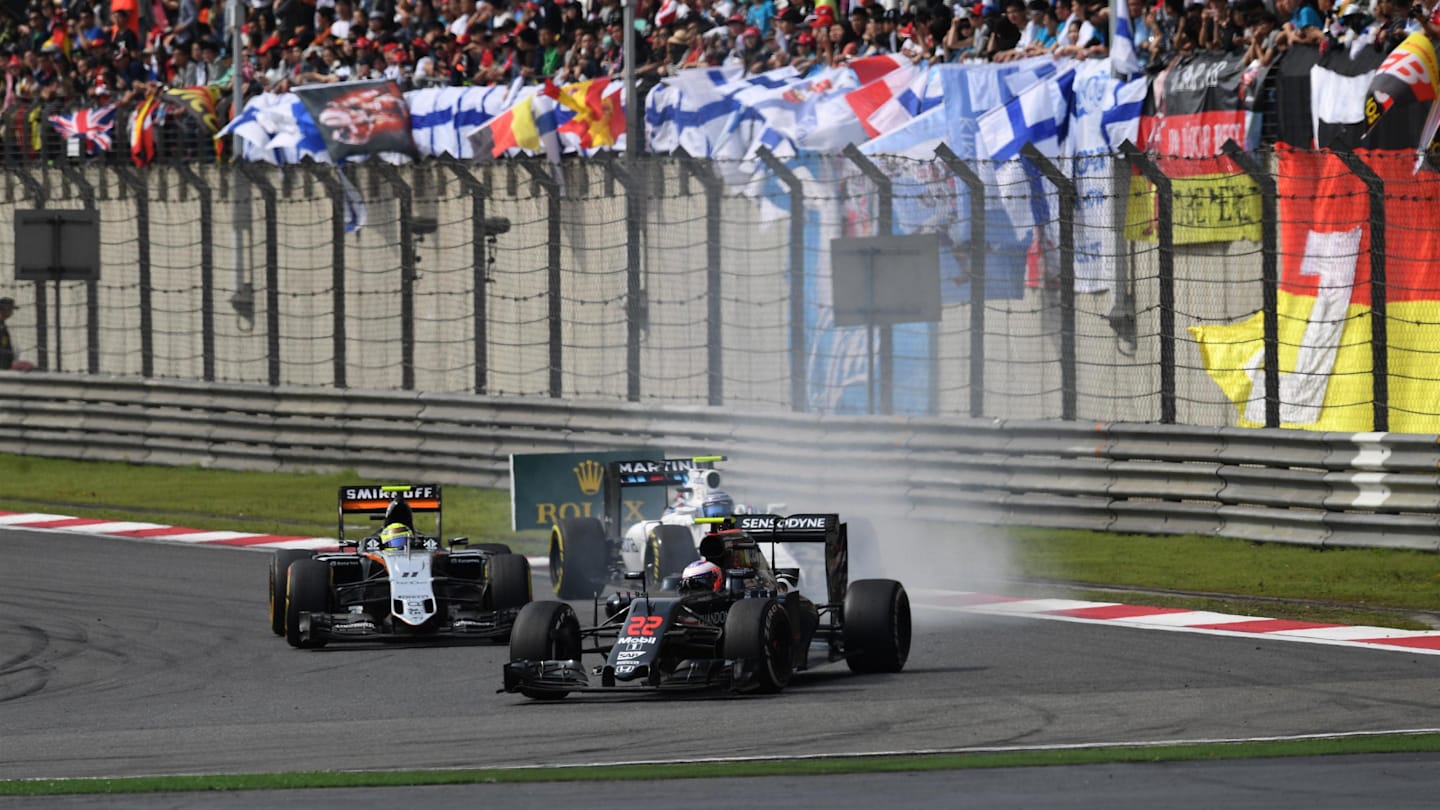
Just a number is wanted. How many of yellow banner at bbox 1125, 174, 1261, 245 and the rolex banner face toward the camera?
2

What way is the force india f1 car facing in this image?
toward the camera

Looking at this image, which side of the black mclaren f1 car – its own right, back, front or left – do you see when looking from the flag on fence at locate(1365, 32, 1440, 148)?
back

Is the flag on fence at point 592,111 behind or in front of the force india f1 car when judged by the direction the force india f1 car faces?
behind

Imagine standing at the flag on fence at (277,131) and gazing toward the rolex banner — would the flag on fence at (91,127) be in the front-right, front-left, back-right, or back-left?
back-right

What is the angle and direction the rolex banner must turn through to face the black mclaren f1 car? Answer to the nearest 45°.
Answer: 0° — it already faces it

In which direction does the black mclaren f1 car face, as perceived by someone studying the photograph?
facing the viewer and to the left of the viewer

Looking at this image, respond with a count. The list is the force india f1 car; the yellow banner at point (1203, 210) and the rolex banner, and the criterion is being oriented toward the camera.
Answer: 3

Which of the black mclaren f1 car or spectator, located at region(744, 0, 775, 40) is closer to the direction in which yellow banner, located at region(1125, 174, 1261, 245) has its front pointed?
the black mclaren f1 car

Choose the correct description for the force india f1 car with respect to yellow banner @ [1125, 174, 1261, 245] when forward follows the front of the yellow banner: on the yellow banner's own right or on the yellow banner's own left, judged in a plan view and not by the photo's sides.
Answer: on the yellow banner's own right

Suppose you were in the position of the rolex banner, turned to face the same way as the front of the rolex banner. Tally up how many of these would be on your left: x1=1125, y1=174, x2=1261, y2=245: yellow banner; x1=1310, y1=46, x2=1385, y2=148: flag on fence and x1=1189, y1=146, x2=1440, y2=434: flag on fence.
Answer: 3

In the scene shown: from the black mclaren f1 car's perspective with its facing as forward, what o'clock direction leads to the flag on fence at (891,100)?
The flag on fence is roughly at 5 o'clock from the black mclaren f1 car.
